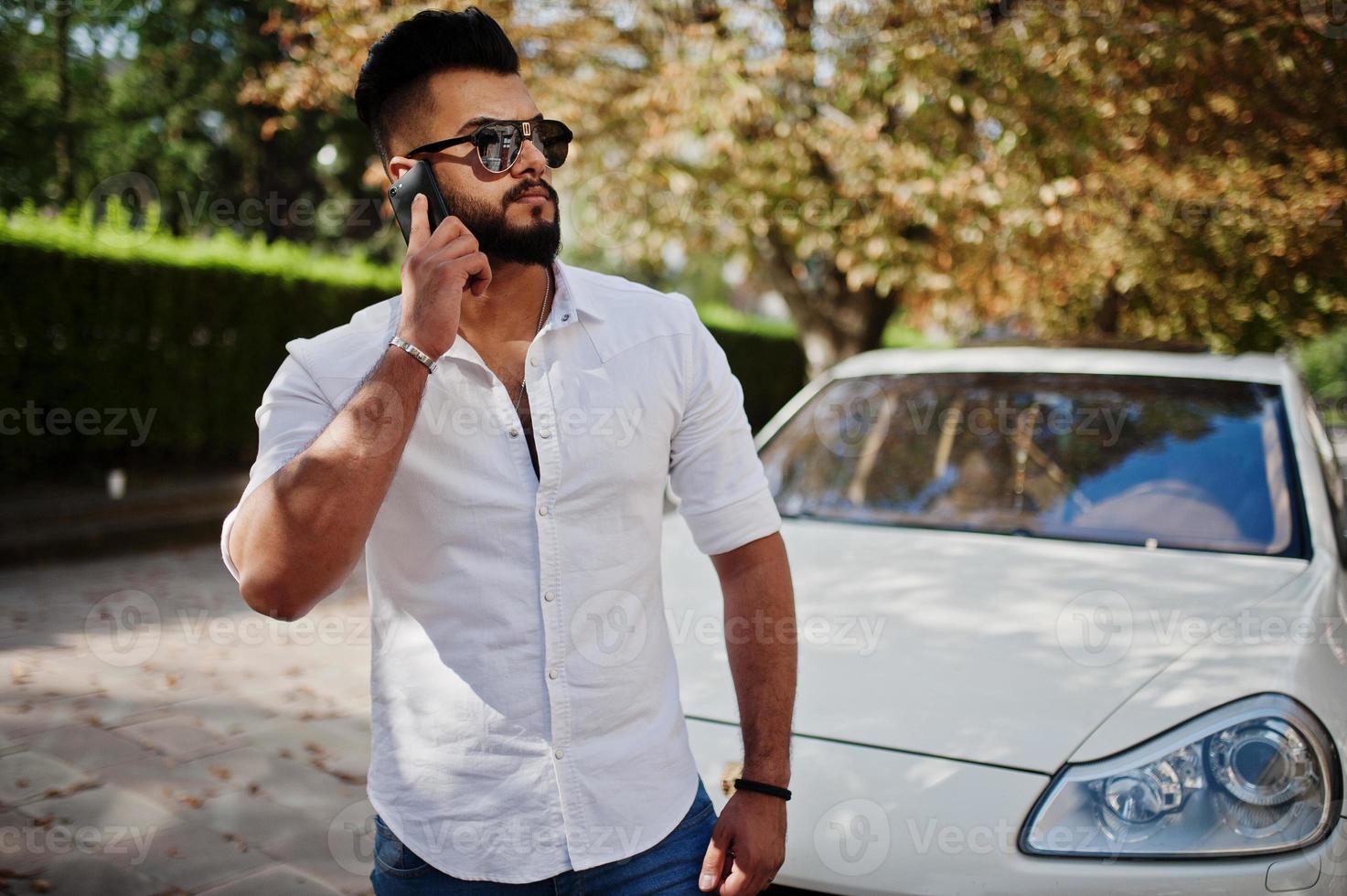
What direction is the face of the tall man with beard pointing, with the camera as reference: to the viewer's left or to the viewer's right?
to the viewer's right

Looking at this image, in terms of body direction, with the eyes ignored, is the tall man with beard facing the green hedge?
no

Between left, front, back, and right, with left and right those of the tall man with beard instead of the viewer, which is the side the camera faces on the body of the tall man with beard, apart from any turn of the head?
front
